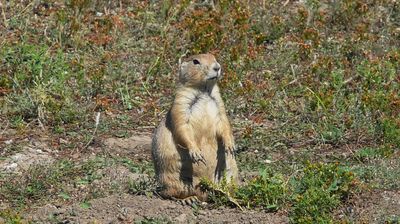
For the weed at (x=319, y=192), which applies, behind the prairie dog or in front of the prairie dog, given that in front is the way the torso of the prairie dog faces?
in front

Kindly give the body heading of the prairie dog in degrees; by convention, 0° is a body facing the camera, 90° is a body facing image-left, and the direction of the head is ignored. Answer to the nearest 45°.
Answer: approximately 315°

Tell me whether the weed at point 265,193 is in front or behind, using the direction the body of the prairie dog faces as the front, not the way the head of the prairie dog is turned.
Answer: in front
